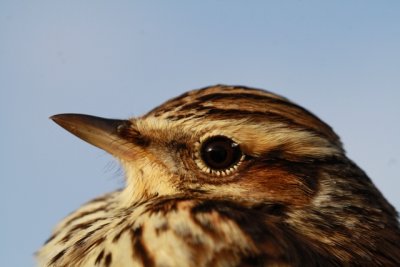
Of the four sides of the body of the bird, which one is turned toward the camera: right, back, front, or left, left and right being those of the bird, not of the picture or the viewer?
left
